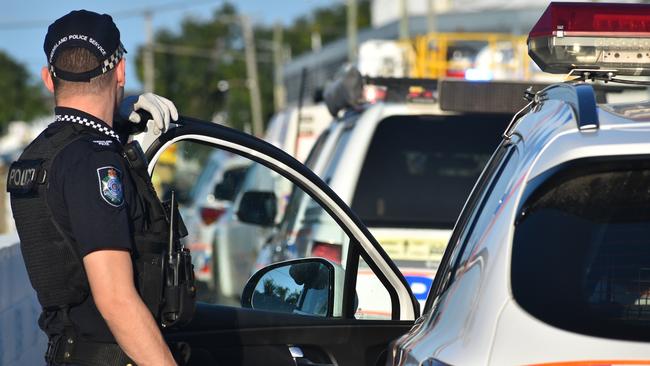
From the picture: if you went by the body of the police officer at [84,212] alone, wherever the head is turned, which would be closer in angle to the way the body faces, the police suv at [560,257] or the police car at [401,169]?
the police car

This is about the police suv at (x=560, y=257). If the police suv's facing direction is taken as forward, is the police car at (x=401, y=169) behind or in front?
in front

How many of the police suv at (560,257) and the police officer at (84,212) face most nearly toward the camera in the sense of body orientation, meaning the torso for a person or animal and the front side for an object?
0

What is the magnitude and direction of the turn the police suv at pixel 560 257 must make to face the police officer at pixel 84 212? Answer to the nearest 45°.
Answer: approximately 90° to its left

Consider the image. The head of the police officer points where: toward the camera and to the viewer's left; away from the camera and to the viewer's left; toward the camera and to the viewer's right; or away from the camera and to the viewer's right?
away from the camera and to the viewer's right

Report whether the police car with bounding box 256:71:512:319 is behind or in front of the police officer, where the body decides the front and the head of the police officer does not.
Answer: in front

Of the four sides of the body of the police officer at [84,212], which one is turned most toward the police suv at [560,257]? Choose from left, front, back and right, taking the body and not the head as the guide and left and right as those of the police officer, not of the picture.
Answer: right

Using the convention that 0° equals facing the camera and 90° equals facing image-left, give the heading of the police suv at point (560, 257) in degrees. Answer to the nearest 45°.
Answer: approximately 180°

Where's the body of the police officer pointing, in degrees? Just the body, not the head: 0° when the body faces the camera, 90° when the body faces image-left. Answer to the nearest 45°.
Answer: approximately 225°

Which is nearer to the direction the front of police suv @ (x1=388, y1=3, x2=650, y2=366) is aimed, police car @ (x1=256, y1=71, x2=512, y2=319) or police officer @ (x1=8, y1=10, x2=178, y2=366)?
the police car
